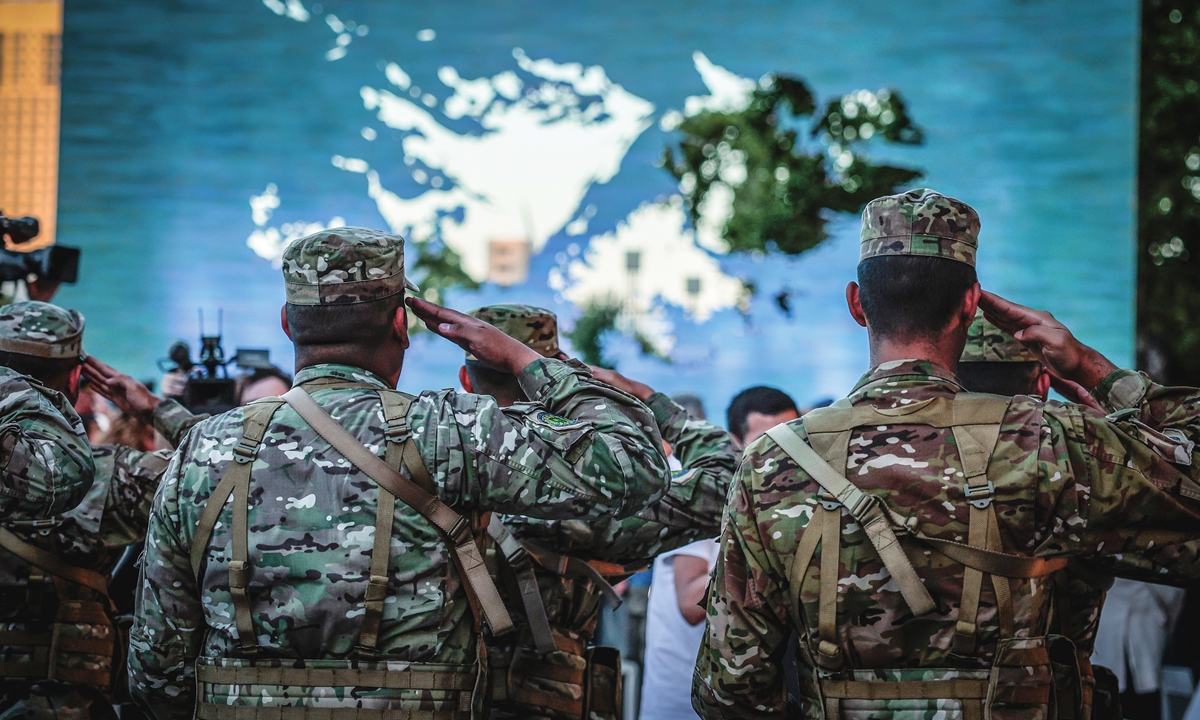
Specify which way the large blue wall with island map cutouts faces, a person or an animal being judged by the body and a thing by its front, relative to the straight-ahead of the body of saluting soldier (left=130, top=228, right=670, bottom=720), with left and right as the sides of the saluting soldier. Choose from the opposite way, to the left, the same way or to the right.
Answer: the opposite way

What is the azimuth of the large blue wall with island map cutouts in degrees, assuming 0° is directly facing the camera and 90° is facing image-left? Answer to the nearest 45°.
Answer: approximately 0°

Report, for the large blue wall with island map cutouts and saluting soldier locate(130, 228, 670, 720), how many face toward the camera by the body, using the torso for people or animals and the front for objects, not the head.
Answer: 1

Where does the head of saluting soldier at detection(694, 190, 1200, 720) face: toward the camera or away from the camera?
away from the camera

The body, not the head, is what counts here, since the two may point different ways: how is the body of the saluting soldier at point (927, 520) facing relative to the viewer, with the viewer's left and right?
facing away from the viewer

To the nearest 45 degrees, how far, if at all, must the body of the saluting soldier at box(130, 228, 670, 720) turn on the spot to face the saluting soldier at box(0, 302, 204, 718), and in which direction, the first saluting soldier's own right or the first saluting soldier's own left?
approximately 45° to the first saluting soldier's own left

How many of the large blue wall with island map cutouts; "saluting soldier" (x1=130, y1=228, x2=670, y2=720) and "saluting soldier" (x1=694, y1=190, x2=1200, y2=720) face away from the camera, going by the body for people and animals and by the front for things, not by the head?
2

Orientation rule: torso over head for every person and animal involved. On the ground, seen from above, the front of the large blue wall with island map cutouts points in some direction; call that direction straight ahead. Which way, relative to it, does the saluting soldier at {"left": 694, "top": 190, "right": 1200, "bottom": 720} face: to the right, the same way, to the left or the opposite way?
the opposite way

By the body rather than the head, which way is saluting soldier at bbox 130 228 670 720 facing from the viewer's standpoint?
away from the camera

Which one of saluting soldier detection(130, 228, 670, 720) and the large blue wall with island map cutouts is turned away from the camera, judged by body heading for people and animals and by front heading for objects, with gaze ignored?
the saluting soldier

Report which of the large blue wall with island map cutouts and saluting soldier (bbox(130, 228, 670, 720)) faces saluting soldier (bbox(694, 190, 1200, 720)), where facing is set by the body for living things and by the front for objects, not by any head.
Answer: the large blue wall with island map cutouts

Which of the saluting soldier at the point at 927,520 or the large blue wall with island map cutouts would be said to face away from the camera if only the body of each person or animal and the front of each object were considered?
the saluting soldier
